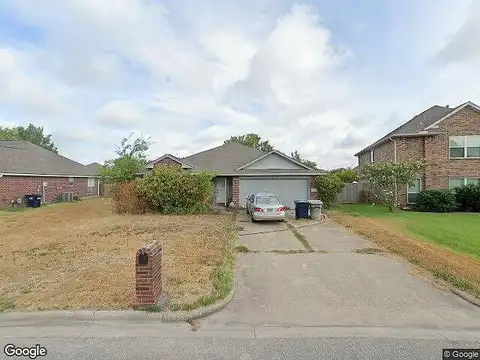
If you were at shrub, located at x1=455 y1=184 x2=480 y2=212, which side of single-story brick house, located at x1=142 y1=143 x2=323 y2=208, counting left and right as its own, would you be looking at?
left

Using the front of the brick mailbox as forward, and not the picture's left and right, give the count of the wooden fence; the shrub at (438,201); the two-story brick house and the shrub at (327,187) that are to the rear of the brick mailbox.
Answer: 4

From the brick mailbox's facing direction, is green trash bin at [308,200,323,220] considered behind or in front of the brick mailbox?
behind

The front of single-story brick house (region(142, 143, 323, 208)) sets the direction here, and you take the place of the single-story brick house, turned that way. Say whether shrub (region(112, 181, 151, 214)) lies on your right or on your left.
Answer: on your right

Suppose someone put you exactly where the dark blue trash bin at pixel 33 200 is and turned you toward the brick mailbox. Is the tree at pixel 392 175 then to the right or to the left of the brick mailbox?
left

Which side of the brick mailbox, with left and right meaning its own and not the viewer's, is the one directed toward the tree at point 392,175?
back

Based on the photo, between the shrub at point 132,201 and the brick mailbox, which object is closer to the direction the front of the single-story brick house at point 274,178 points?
the brick mailbox

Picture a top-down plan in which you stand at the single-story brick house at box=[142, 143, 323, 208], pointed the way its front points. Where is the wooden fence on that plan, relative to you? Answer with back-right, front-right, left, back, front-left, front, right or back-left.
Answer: back-left

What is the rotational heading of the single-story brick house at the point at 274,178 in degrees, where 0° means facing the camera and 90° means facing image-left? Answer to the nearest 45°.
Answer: approximately 0°

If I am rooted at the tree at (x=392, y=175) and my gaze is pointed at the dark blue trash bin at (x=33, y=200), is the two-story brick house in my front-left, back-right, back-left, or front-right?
back-right

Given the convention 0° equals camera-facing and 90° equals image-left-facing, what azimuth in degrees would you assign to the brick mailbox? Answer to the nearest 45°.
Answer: approximately 45°

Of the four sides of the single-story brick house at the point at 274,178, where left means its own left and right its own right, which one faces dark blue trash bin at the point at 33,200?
right

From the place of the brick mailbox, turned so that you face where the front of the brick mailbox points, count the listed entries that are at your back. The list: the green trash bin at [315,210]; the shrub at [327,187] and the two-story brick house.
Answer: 3

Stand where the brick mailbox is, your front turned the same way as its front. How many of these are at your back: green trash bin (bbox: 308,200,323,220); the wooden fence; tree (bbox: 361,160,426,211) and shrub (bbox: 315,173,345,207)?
4

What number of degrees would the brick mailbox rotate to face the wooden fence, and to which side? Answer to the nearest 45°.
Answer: approximately 180°

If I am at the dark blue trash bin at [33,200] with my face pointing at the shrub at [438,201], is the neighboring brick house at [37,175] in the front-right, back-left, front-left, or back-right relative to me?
back-left
